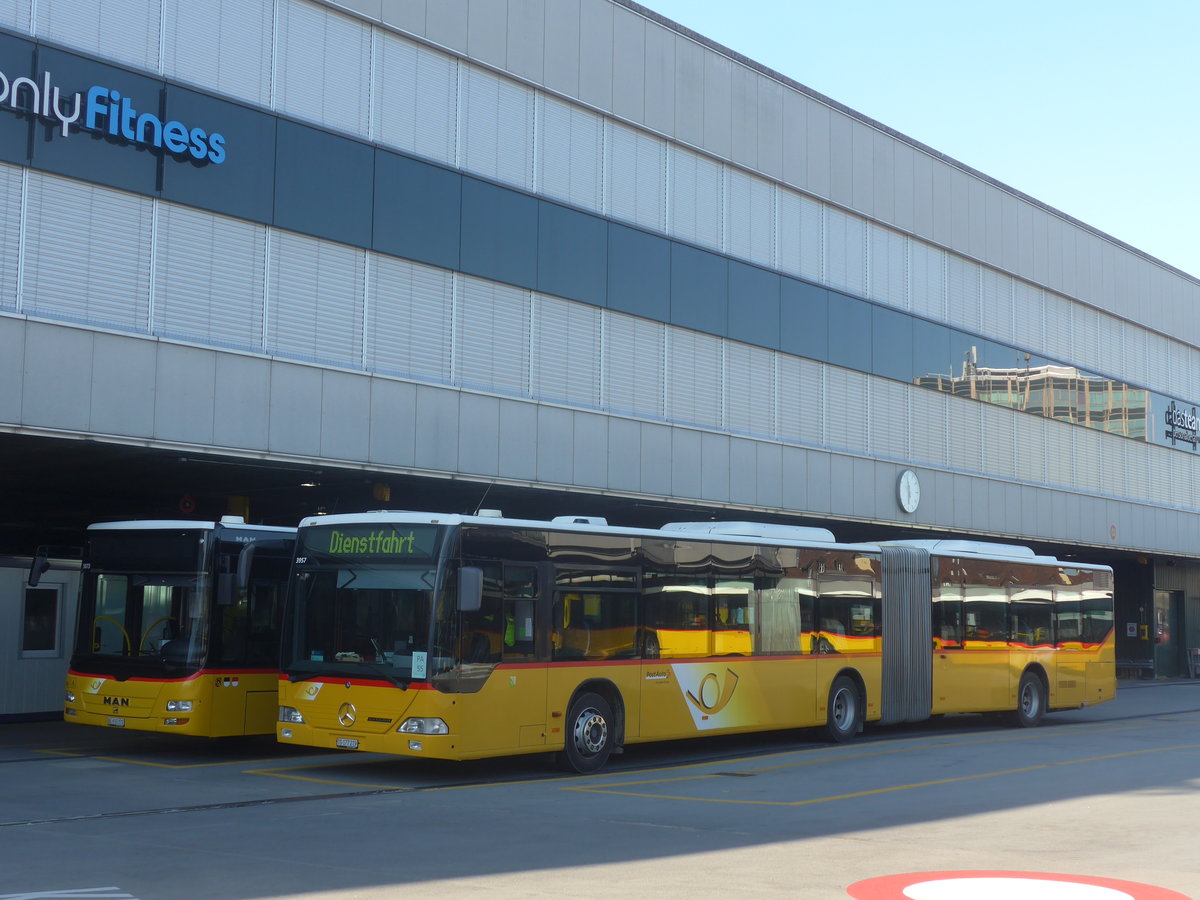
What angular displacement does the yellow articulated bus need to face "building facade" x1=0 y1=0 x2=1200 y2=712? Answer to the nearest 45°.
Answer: approximately 135° to its right

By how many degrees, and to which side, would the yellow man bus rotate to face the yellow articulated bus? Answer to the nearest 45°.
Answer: approximately 135° to its left

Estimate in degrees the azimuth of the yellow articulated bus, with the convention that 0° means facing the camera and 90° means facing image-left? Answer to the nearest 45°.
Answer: approximately 45°

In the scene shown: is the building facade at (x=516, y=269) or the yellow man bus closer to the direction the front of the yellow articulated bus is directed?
the yellow man bus

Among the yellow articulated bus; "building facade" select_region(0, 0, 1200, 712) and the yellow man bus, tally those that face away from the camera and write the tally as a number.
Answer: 0

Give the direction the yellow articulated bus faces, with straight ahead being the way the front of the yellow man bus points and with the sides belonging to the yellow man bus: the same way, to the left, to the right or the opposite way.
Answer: the same way

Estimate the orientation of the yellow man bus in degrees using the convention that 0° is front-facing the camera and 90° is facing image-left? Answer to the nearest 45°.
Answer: approximately 45°

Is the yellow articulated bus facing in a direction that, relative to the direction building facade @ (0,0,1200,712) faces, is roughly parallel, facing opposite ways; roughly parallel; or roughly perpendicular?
roughly perpendicular

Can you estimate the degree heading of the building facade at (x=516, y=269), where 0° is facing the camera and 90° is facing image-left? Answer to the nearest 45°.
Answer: approximately 315°

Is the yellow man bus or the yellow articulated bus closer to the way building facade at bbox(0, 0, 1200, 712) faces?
the yellow articulated bus
